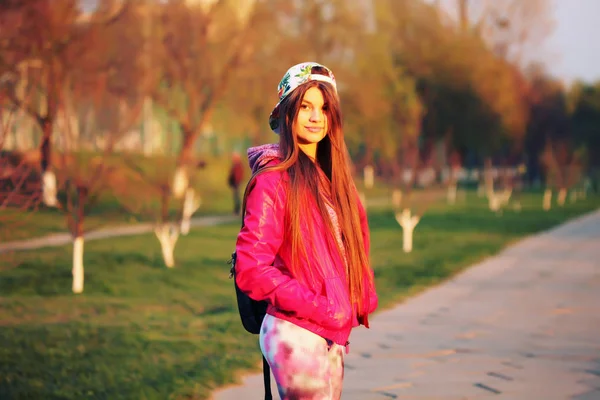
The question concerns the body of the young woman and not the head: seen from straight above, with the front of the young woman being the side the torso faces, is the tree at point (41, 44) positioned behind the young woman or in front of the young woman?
behind

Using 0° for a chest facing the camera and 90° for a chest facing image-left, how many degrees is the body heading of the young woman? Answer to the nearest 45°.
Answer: approximately 315°
